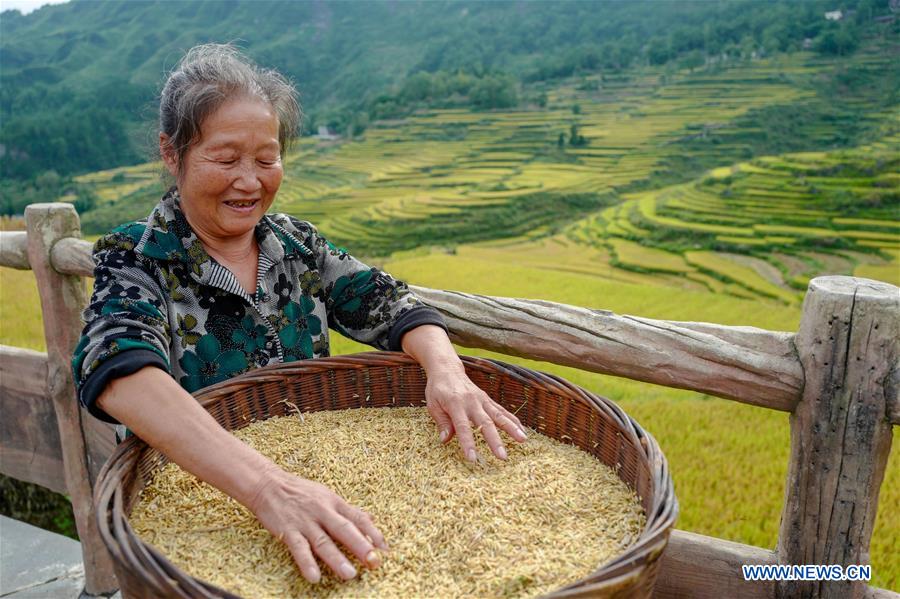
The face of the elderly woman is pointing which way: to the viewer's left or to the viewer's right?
to the viewer's right

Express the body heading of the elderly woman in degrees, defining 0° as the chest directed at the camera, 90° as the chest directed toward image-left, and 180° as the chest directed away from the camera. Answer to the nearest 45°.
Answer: approximately 315°
